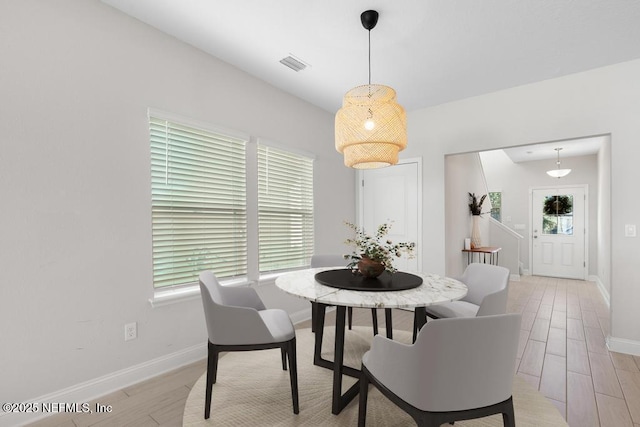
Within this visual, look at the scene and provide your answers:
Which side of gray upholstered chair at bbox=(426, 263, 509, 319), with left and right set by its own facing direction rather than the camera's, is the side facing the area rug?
front

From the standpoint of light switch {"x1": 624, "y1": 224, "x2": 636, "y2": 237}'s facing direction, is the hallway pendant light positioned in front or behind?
behind

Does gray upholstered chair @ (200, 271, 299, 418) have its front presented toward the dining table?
yes

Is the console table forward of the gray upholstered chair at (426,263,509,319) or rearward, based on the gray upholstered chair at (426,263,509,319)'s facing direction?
rearward

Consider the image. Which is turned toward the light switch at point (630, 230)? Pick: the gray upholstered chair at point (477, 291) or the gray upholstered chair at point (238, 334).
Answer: the gray upholstered chair at point (238, 334)

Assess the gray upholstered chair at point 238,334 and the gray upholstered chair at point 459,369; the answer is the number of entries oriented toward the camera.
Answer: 0

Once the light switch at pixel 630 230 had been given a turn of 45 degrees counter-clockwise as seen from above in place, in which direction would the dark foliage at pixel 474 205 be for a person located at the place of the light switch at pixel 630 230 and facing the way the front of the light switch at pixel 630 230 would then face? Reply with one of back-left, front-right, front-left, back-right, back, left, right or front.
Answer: back

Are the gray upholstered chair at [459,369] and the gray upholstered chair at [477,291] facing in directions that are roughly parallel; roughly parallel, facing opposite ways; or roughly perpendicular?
roughly perpendicular

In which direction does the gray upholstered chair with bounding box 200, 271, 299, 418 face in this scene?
to the viewer's right

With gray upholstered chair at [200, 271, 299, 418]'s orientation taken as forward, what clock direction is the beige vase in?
The beige vase is roughly at 11 o'clock from the gray upholstered chair.
